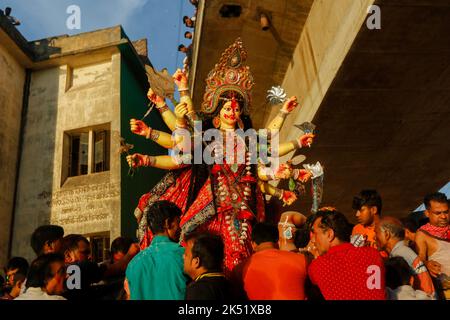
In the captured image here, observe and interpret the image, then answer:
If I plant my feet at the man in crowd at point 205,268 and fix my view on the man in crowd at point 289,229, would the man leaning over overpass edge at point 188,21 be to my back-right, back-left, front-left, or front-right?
front-left

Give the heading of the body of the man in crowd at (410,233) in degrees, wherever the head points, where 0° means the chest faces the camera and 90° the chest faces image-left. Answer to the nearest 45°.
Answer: approximately 45°

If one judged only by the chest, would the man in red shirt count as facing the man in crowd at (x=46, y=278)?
no

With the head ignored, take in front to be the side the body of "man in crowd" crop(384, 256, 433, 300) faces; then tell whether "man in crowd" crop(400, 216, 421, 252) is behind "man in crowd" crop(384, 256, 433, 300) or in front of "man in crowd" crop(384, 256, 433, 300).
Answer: in front

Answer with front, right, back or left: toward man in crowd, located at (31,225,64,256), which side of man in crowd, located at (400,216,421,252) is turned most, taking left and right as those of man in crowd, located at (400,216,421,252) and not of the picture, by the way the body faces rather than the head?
front

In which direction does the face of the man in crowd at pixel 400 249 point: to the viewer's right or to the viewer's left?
to the viewer's left

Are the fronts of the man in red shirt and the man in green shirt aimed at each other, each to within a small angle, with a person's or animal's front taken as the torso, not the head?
no

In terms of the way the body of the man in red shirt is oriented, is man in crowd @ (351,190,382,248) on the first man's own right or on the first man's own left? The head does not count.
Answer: on the first man's own right

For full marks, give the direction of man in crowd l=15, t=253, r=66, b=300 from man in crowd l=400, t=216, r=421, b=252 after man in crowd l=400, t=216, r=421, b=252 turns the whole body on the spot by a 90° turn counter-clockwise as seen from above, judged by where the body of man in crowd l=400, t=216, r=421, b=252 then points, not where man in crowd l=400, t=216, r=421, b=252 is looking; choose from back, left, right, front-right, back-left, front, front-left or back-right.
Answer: right

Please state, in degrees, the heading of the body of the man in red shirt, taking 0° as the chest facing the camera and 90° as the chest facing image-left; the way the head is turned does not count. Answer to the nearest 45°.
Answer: approximately 135°

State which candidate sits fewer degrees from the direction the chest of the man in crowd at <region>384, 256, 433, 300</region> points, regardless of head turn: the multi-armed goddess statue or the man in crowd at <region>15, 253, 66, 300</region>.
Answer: the multi-armed goddess statue
